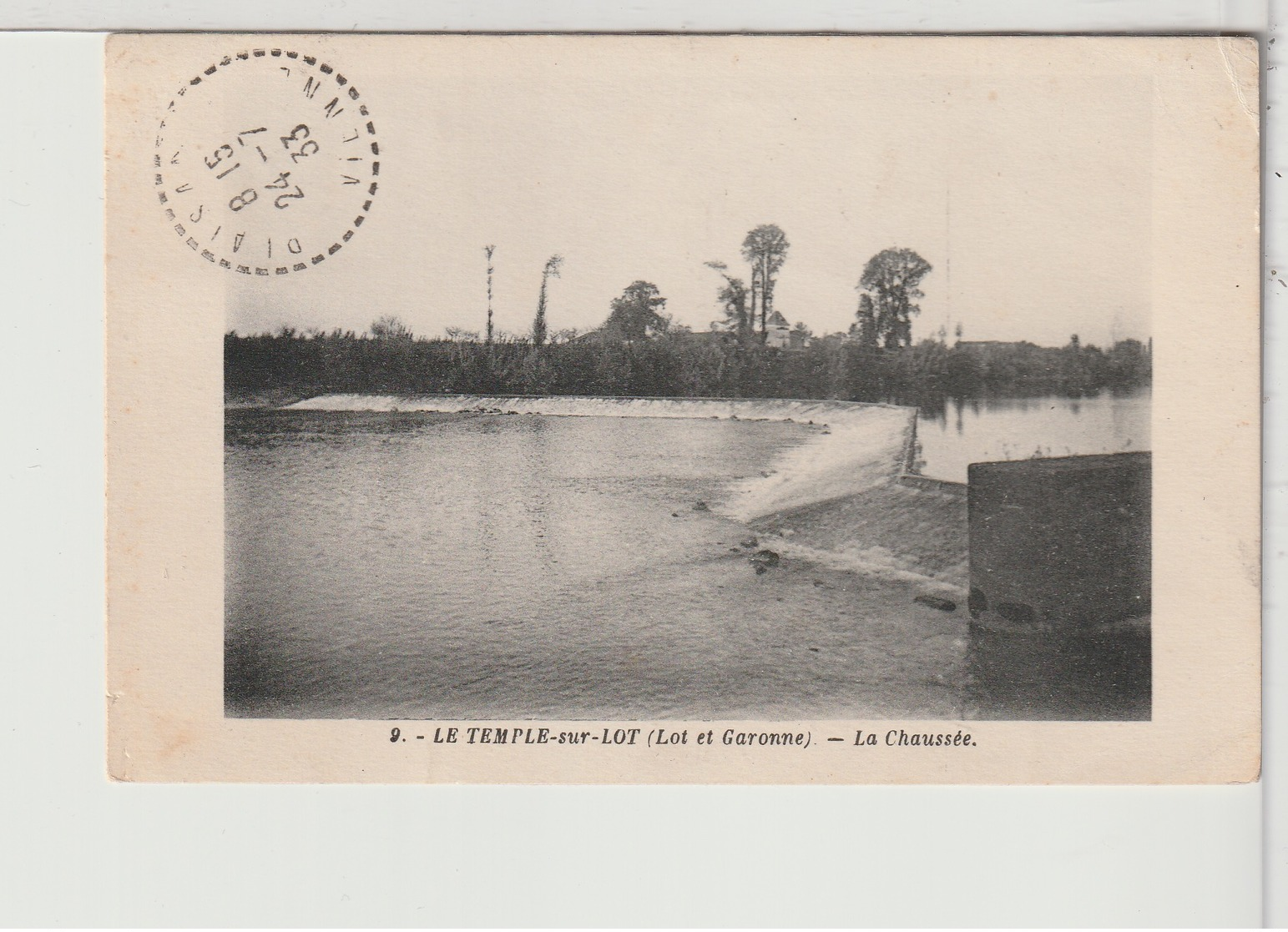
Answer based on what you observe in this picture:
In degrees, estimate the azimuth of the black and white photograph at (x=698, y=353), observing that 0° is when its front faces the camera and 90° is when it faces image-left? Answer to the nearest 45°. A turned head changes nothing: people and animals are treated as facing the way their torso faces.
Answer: approximately 0°
